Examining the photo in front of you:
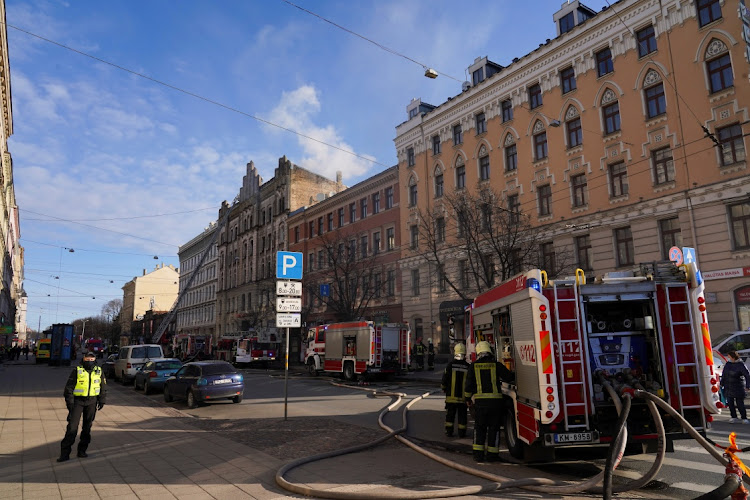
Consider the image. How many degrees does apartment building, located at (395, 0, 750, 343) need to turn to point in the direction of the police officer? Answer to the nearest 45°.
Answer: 0° — it already faces them

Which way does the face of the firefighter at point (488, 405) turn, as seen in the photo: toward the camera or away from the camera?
away from the camera

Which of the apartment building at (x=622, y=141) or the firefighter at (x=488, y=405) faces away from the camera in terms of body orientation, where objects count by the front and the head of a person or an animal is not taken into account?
the firefighter

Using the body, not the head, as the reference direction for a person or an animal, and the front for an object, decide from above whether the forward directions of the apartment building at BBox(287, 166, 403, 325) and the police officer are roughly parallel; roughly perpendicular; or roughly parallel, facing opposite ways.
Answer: roughly perpendicular

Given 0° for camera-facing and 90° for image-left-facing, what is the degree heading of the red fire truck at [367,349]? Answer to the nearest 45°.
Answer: approximately 135°

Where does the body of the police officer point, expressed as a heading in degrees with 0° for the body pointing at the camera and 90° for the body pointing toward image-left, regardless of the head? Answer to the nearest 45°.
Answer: approximately 0°

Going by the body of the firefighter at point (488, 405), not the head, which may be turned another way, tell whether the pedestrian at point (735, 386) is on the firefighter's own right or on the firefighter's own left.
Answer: on the firefighter's own right

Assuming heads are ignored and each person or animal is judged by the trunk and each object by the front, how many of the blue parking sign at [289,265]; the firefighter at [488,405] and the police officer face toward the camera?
2

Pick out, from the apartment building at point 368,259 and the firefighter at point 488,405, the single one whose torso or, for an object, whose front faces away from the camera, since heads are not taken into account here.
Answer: the firefighter

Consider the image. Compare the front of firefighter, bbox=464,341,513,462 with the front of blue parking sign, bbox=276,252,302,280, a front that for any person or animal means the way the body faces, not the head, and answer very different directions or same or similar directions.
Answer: very different directions

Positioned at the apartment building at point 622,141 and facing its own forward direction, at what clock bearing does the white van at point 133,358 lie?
The white van is roughly at 1 o'clock from the apartment building.
